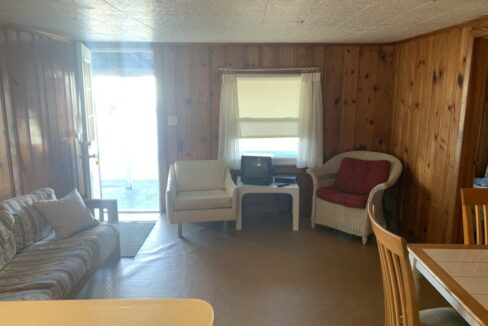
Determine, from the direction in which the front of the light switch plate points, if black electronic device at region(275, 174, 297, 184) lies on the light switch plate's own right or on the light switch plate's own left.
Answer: on the light switch plate's own left

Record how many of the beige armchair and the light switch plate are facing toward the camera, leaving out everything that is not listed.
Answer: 2

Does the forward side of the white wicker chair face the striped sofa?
yes

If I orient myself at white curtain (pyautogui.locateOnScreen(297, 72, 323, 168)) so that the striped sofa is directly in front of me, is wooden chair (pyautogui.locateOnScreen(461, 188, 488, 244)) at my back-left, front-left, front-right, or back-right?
front-left

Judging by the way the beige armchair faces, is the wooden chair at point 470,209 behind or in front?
in front

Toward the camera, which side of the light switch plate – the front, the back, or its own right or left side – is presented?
front

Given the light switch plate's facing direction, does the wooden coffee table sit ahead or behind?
ahead

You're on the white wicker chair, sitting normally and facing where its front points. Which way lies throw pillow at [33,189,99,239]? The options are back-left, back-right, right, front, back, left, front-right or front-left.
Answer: front

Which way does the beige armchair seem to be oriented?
toward the camera

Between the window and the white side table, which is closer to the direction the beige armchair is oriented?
the white side table

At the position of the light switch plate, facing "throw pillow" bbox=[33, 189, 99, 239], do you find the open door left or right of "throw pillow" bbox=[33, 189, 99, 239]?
right

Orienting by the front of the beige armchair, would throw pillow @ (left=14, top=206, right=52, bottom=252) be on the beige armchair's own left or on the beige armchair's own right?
on the beige armchair's own right

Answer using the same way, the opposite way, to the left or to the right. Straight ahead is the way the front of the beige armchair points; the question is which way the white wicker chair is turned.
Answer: to the right

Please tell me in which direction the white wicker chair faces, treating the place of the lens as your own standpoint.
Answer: facing the viewer and to the left of the viewer
